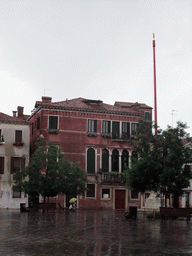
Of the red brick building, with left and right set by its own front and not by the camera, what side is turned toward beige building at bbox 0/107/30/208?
right

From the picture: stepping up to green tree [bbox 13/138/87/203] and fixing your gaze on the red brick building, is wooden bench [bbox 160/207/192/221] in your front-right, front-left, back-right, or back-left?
back-right

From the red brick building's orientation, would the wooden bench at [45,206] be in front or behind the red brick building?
in front
